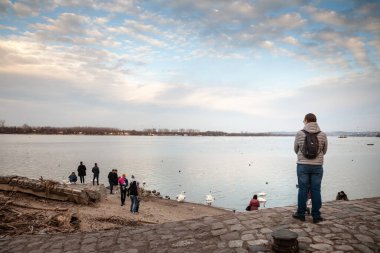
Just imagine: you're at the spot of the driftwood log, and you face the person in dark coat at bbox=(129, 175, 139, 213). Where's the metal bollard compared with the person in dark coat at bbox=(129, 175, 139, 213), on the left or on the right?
right

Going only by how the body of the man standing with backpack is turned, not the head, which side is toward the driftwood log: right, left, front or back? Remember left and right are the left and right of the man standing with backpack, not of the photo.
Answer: left

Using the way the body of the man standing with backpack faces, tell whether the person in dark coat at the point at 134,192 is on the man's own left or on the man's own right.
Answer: on the man's own left

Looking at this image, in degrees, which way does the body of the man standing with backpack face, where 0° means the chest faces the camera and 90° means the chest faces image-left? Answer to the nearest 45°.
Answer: approximately 180°
